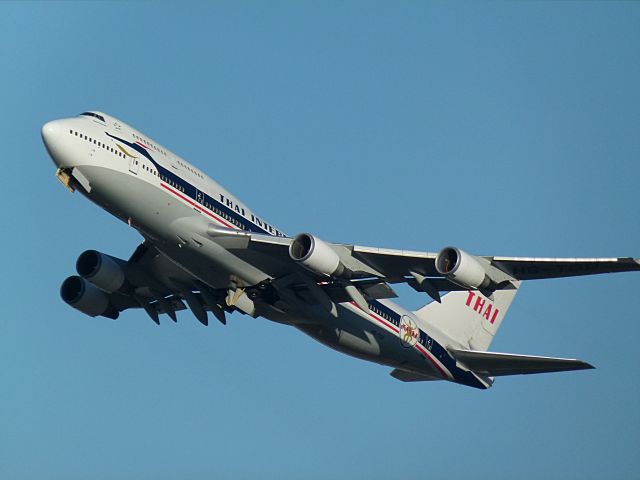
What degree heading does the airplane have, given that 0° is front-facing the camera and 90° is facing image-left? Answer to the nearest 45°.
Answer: approximately 45°
